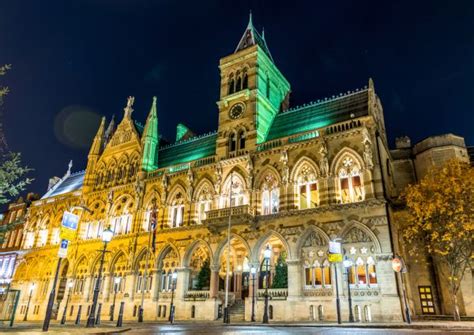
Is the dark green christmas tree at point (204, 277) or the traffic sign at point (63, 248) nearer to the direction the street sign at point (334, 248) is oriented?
the traffic sign

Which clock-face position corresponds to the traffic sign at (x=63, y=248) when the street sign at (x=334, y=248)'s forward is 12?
The traffic sign is roughly at 2 o'clock from the street sign.

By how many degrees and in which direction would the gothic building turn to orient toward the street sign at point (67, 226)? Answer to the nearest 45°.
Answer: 0° — it already faces it

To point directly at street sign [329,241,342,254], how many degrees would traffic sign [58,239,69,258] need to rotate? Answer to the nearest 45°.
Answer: approximately 90° to its left

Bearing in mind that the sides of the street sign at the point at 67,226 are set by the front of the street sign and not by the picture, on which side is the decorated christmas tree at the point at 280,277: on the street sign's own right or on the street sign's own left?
on the street sign's own left

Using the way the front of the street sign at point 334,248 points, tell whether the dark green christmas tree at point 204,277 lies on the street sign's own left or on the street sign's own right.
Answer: on the street sign's own right

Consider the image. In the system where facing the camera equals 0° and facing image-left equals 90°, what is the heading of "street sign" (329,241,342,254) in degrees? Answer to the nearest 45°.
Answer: approximately 0°

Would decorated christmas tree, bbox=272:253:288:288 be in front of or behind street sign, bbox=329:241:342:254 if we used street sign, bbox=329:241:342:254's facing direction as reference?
behind

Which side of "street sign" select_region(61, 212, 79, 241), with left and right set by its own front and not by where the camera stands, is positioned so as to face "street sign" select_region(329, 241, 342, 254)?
left
